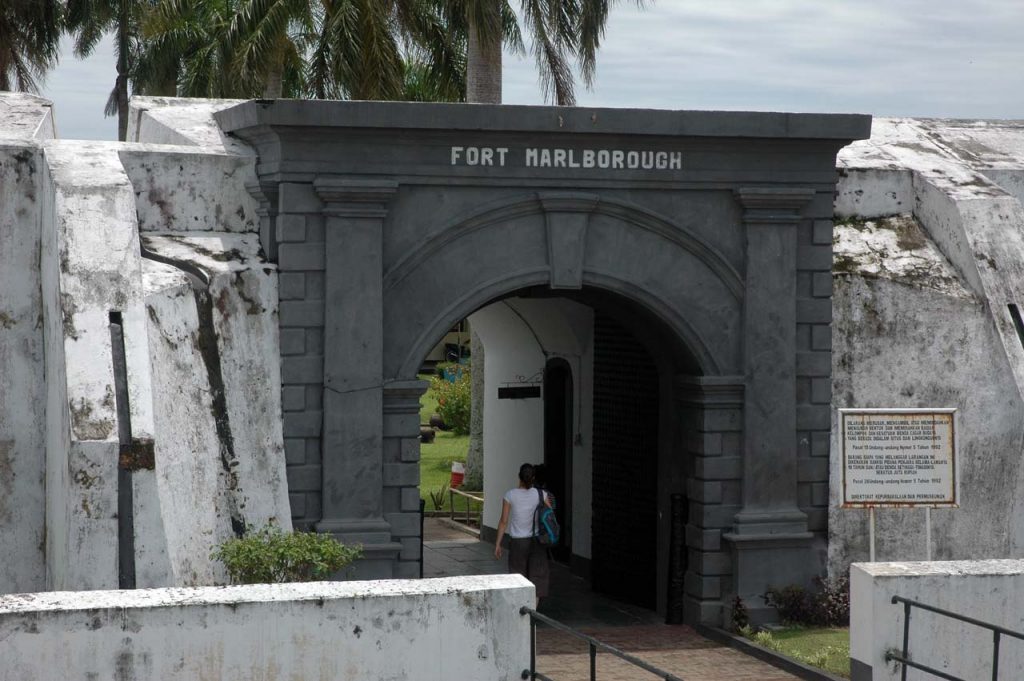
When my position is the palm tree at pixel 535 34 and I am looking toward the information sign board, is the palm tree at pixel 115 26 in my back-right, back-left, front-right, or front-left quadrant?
back-right

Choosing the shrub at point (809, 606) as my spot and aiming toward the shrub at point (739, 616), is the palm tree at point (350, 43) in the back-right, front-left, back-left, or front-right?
front-right

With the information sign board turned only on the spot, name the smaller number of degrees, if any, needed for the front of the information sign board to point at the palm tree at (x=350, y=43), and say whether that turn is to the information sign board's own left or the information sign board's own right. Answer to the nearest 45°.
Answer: approximately 135° to the information sign board's own right

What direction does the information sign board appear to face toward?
toward the camera

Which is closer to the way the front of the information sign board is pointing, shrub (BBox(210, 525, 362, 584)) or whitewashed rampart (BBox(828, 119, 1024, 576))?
the shrub

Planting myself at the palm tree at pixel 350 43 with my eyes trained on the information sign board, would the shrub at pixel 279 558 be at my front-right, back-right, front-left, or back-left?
front-right

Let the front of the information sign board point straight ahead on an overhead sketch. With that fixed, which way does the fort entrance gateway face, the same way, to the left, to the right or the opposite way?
the same way

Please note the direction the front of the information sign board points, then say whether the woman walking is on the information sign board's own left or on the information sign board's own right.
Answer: on the information sign board's own right

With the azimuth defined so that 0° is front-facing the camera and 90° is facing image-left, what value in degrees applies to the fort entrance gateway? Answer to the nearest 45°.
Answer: approximately 0°

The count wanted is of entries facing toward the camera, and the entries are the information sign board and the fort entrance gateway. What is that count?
2

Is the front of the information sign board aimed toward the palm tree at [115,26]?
no

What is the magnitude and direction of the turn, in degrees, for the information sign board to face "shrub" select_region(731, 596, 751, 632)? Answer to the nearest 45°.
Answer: approximately 135° to its right

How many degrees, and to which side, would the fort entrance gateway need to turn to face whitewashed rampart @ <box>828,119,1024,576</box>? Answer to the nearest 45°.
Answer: approximately 90° to its left

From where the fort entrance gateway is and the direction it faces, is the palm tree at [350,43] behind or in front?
behind
